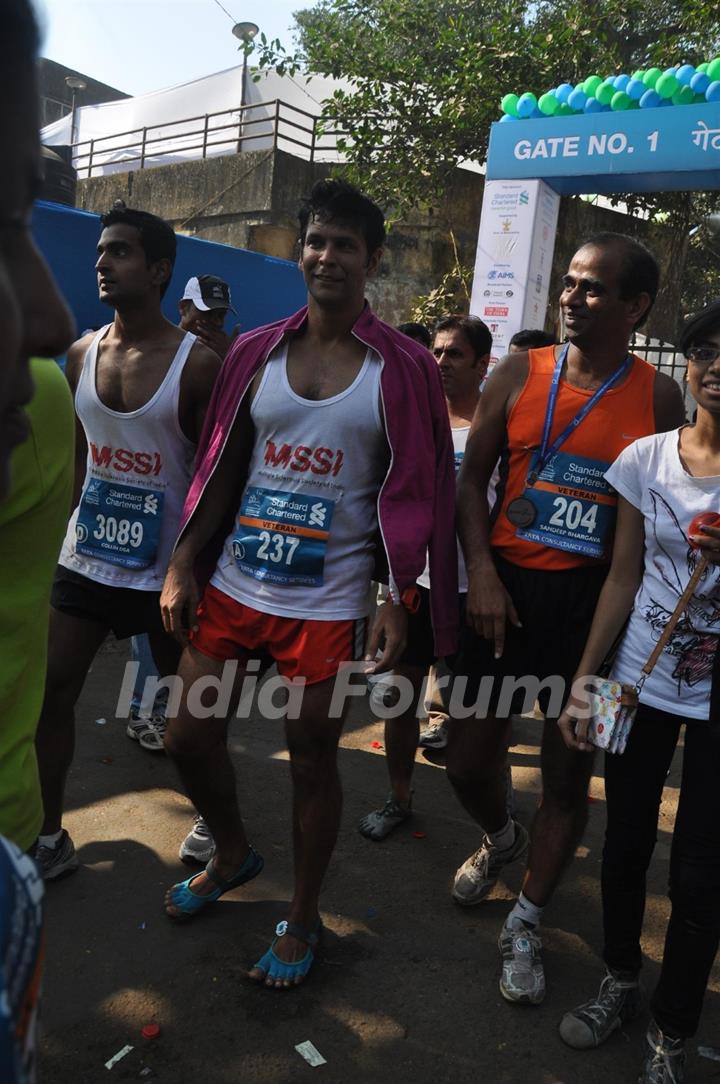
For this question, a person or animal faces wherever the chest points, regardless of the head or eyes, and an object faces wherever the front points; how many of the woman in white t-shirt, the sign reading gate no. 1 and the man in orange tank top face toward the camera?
3

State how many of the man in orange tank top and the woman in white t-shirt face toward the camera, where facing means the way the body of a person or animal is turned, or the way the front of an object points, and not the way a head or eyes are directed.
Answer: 2

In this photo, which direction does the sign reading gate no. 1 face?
toward the camera

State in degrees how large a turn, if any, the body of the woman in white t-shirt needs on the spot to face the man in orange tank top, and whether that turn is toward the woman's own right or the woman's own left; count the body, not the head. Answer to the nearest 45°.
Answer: approximately 135° to the woman's own right

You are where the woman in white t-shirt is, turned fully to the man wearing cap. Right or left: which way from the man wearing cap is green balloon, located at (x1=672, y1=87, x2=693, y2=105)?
right

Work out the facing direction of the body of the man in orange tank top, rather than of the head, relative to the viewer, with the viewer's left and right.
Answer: facing the viewer

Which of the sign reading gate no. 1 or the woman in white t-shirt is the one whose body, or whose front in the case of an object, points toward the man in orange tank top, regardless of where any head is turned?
the sign reading gate no. 1

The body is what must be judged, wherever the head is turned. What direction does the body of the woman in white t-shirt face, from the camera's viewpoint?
toward the camera

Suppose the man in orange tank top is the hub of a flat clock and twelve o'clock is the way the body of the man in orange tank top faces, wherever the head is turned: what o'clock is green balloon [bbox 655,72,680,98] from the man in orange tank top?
The green balloon is roughly at 6 o'clock from the man in orange tank top.

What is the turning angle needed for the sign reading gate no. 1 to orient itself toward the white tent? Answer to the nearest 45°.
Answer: approximately 135° to its right

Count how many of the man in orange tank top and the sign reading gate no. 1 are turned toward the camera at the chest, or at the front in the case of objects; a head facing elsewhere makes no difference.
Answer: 2

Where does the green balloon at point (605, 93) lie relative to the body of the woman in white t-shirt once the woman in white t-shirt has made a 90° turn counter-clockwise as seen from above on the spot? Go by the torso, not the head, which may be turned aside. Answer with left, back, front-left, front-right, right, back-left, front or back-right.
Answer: left

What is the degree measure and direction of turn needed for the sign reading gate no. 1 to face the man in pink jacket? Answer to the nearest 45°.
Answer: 0° — it already faces them

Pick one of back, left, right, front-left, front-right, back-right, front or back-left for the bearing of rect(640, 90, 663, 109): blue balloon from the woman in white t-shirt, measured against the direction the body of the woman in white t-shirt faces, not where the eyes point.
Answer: back

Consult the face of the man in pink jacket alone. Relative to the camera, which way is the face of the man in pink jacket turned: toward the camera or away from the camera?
toward the camera

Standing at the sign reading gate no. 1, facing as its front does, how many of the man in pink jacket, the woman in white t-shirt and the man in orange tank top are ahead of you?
3
